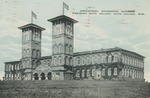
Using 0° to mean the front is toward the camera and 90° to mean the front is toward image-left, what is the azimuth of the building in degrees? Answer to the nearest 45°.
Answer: approximately 45°
